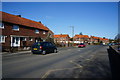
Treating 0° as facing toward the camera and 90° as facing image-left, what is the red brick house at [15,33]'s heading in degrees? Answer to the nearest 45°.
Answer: approximately 315°

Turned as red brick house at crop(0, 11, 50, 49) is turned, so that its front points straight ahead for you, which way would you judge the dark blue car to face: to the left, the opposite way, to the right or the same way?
to the left

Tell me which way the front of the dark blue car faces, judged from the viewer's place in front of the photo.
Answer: facing away from the viewer and to the right of the viewer

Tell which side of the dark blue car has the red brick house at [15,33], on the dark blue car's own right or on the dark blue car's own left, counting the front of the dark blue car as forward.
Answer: on the dark blue car's own left
